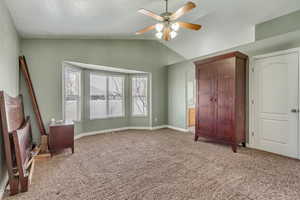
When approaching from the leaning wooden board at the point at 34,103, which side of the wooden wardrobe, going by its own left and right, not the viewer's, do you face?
front

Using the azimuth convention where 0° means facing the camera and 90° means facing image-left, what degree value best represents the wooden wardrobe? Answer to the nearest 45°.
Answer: approximately 45°

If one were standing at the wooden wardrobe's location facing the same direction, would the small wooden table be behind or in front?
in front

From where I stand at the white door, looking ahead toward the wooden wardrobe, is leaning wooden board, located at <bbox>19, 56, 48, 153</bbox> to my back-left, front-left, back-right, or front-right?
front-left

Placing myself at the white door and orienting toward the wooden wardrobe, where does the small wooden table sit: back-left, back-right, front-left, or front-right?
front-left

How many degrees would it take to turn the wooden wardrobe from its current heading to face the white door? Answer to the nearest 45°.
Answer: approximately 135° to its left

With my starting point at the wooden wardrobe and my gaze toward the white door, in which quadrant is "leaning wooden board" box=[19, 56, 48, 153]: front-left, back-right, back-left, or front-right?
back-right

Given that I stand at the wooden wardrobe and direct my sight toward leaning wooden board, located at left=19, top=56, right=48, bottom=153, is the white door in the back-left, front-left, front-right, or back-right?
back-left

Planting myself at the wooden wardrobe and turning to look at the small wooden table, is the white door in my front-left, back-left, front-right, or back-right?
back-left
